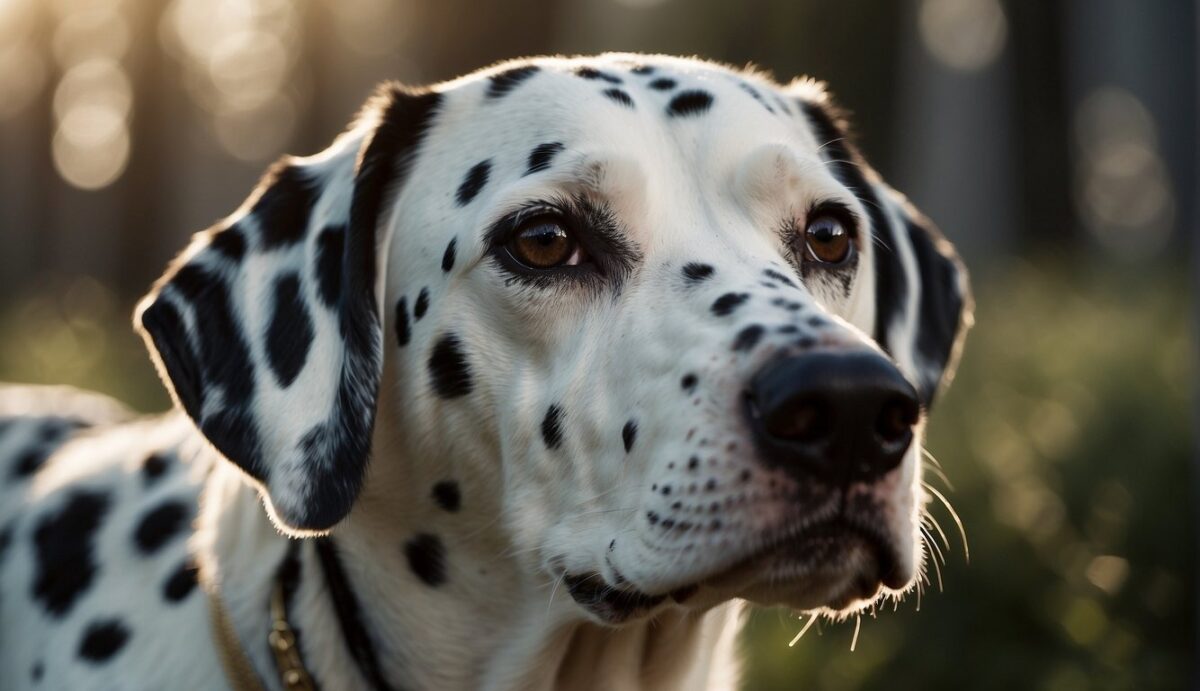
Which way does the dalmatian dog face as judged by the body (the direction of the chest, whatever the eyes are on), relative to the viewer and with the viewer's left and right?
facing the viewer and to the right of the viewer
